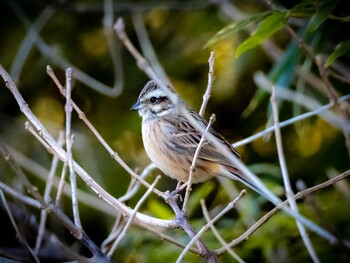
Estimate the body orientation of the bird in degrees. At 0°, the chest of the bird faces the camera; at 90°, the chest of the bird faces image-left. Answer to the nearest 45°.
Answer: approximately 90°

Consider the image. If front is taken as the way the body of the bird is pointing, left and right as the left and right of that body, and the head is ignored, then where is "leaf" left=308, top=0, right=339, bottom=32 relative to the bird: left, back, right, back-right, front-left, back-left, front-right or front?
back-right

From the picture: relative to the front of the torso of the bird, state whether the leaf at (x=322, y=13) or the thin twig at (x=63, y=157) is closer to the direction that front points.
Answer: the thin twig

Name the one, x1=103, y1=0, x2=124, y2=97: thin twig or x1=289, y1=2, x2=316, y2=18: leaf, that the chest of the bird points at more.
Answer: the thin twig
